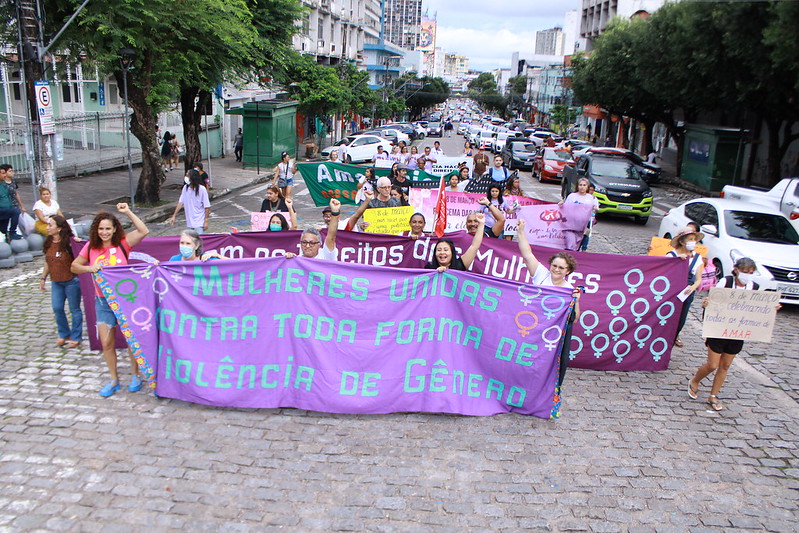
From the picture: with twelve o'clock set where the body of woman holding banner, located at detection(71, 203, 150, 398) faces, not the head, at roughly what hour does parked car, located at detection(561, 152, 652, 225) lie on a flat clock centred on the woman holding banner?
The parked car is roughly at 8 o'clock from the woman holding banner.

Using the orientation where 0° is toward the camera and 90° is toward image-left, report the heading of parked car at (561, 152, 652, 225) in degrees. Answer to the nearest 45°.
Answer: approximately 315°

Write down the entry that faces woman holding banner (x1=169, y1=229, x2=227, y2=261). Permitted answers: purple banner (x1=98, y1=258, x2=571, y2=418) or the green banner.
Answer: the green banner

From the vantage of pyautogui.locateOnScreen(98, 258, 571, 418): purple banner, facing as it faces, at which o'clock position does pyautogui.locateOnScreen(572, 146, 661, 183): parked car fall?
The parked car is roughly at 7 o'clock from the purple banner.

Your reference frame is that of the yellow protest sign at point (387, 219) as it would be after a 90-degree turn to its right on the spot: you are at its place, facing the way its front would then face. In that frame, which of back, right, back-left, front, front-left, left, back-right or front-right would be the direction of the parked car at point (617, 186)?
back-right

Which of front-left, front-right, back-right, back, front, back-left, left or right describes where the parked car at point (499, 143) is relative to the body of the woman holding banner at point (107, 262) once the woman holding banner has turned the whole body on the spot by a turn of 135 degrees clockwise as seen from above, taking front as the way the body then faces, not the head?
right

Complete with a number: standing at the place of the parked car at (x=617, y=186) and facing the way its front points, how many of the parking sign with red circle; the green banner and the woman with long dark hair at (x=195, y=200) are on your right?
3

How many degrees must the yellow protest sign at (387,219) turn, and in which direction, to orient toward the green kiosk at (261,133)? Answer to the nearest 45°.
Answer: approximately 180°

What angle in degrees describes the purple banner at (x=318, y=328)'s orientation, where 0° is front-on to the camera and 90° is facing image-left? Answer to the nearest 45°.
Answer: approximately 0°

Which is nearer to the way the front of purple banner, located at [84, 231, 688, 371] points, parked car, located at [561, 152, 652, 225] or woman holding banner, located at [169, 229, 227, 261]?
the woman holding banner

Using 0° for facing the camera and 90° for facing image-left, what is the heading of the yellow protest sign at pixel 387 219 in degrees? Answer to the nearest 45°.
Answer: approximately 0°

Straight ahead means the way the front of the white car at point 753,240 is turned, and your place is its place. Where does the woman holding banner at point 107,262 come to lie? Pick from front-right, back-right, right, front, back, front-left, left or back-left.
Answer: right

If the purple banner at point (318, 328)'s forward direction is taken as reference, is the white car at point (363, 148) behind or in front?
behind
